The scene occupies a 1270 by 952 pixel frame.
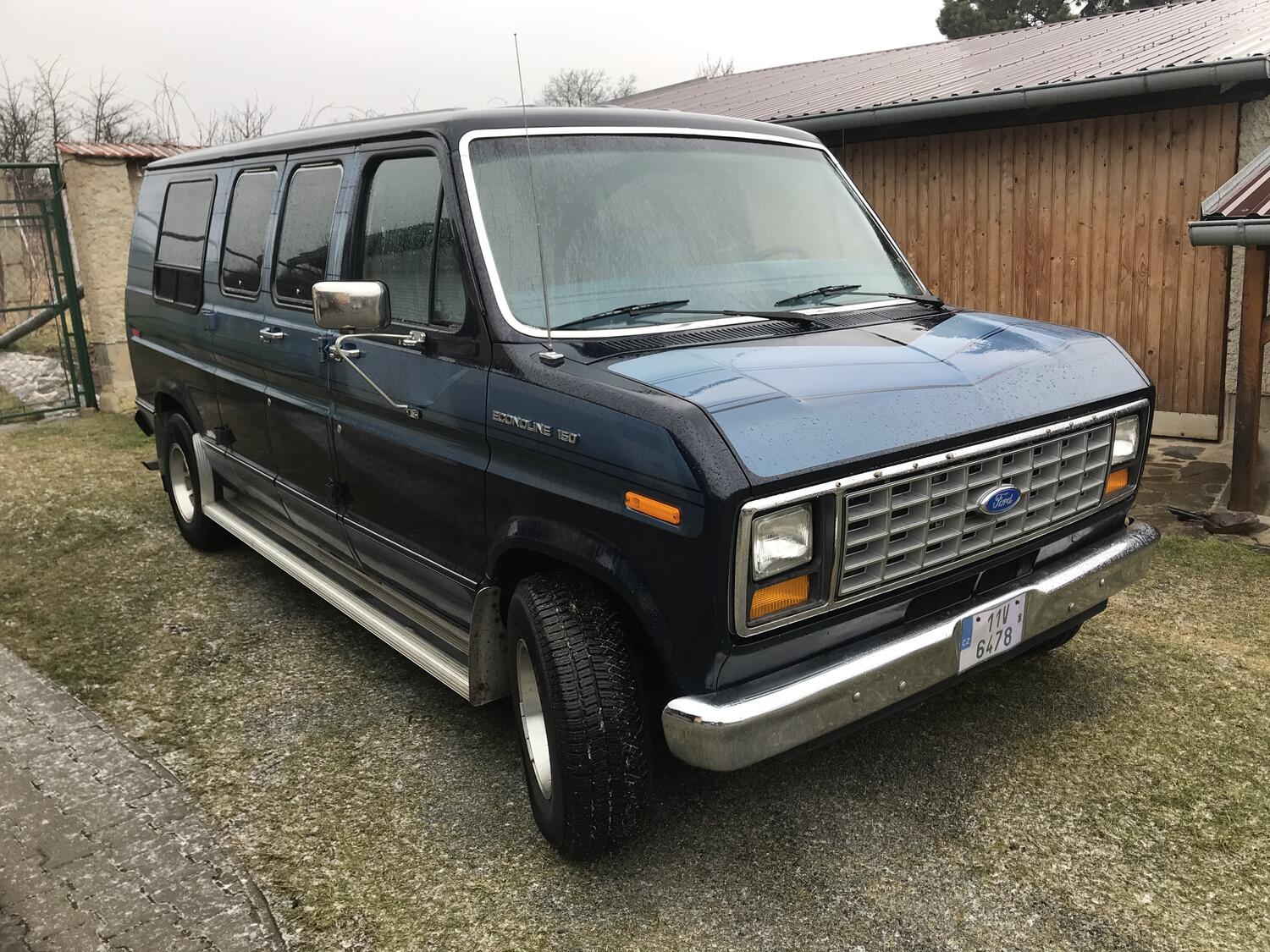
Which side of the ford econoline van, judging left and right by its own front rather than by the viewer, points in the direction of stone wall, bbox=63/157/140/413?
back

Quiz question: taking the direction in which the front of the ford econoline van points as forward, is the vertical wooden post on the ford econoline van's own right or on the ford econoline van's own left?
on the ford econoline van's own left

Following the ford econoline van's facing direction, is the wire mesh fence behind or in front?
behind

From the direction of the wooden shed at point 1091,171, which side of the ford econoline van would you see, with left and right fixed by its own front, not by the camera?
left

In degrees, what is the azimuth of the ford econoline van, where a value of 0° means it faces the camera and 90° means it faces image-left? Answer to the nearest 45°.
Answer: approximately 315°
